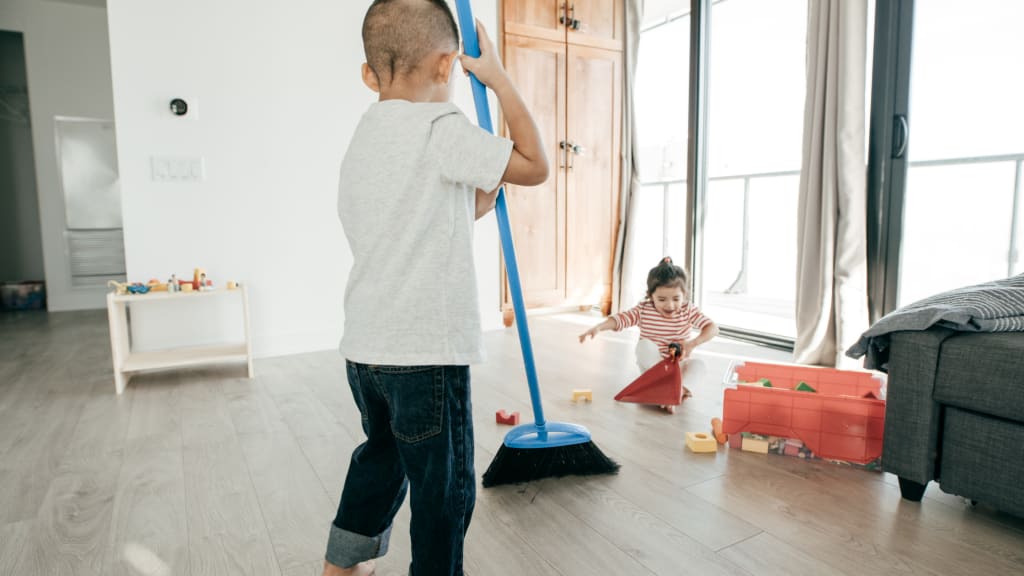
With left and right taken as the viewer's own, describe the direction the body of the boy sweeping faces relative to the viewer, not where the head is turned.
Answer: facing away from the viewer and to the right of the viewer

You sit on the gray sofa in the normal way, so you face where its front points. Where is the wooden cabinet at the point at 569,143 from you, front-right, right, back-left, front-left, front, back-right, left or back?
right

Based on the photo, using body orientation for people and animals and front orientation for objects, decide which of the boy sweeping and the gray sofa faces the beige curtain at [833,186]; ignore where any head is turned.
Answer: the boy sweeping

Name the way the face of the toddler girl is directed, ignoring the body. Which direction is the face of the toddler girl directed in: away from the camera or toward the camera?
toward the camera

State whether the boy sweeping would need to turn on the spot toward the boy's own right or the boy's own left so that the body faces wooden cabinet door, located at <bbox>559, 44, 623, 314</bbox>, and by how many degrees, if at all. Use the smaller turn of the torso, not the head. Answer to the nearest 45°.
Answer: approximately 45° to the boy's own left

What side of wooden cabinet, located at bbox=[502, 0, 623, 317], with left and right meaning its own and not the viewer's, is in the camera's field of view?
front

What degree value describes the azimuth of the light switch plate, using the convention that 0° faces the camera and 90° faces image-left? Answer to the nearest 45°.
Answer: approximately 0°

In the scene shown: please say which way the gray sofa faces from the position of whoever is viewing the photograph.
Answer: facing the viewer and to the left of the viewer

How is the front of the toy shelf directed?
toward the camera

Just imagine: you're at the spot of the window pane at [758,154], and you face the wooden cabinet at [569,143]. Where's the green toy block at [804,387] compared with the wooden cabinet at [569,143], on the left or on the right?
left

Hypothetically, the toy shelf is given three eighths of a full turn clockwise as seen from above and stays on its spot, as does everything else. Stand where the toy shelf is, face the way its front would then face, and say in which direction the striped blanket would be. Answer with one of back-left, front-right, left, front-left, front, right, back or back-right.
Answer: back

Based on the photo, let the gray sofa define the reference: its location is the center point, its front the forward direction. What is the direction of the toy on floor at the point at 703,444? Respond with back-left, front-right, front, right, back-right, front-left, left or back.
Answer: front-right

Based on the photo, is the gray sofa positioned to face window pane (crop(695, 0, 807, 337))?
no

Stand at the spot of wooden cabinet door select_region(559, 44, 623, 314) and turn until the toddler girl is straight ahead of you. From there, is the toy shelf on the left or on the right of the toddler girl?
right

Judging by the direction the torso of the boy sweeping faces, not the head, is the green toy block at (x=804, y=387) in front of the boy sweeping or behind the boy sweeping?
in front

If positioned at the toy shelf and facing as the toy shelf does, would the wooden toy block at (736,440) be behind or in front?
in front

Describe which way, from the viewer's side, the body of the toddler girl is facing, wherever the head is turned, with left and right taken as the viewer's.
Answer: facing the viewer

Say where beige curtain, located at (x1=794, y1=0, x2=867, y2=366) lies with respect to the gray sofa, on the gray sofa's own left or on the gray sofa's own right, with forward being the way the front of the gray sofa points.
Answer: on the gray sofa's own right

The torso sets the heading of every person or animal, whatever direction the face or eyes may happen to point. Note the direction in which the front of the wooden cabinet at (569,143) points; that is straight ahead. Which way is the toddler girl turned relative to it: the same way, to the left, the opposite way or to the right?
the same way

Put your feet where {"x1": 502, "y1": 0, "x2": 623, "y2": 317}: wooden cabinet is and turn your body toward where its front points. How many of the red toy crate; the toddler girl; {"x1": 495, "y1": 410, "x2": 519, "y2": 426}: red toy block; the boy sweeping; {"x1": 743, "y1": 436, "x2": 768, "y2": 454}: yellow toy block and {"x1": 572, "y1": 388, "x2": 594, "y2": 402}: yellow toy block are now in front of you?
6

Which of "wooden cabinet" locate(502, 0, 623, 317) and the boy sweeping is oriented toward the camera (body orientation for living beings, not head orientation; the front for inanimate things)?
the wooden cabinet
